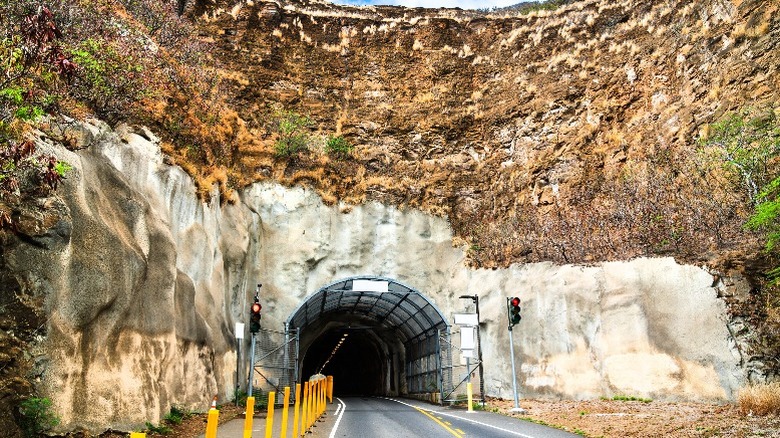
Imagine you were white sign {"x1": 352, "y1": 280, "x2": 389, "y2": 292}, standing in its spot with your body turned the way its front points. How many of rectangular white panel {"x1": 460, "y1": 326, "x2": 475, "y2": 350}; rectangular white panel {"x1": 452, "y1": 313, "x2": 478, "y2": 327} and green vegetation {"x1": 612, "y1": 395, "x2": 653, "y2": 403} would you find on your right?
0

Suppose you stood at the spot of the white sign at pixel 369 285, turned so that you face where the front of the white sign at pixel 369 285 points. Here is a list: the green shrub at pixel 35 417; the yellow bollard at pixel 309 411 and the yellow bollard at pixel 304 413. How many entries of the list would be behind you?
0

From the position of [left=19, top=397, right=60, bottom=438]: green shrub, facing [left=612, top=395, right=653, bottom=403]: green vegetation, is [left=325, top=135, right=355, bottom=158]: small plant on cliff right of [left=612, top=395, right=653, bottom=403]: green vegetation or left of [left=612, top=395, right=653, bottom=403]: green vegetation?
left

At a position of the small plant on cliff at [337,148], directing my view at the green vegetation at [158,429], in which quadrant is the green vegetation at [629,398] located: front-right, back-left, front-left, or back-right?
front-left

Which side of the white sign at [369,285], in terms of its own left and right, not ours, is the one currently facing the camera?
front

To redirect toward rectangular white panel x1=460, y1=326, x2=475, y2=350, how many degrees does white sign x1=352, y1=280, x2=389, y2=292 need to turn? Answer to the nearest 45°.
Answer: approximately 45° to its left

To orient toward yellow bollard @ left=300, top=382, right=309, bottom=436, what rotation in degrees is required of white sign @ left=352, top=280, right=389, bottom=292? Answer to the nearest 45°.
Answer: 0° — it already faces it

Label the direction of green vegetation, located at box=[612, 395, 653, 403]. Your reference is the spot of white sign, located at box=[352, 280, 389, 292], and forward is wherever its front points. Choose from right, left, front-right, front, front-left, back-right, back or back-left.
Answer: front-left

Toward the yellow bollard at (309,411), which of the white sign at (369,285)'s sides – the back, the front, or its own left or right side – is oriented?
front

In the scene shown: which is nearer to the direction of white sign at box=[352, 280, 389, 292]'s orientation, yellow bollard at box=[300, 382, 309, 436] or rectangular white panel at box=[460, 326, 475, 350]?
the yellow bollard
